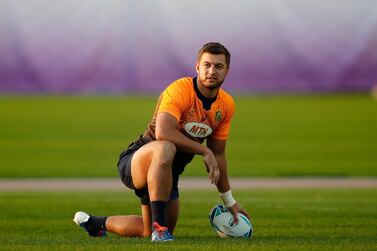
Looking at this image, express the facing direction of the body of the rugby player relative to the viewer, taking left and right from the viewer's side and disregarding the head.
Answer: facing the viewer and to the right of the viewer
